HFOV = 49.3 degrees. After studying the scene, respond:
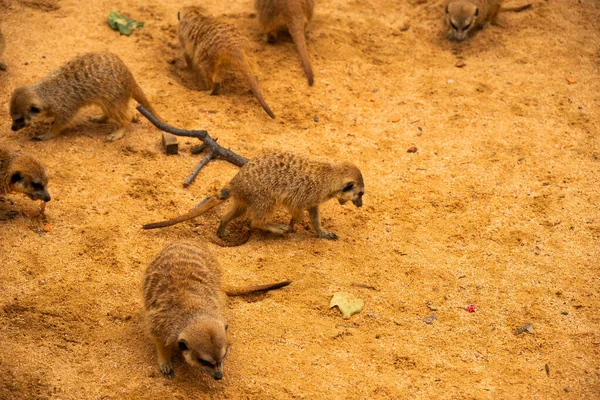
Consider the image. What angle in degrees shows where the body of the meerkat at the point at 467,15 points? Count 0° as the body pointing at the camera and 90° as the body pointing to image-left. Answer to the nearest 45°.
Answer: approximately 45°

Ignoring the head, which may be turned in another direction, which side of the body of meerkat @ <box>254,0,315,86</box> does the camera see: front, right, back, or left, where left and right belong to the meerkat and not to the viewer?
back

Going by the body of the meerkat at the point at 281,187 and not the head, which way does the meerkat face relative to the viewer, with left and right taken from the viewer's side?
facing to the right of the viewer

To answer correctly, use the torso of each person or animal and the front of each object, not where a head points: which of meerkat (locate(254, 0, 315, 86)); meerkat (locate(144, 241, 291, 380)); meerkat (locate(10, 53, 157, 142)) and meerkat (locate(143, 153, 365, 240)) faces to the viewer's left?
meerkat (locate(10, 53, 157, 142))

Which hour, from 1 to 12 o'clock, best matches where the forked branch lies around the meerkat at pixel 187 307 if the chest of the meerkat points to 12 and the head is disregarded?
The forked branch is roughly at 6 o'clock from the meerkat.

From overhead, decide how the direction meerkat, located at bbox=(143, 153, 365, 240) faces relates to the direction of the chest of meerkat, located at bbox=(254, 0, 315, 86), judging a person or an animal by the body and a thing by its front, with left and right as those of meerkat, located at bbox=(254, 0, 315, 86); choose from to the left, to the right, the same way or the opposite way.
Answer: to the right

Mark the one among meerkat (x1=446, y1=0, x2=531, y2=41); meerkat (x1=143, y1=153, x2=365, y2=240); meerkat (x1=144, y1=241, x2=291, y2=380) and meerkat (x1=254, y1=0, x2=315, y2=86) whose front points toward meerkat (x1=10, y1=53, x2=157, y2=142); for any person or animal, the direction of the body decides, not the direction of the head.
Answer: meerkat (x1=446, y1=0, x2=531, y2=41)

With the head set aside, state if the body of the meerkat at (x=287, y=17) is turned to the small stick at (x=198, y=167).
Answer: no

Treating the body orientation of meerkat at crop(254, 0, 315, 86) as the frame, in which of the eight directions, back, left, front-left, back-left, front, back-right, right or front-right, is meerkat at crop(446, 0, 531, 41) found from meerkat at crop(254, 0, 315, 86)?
right

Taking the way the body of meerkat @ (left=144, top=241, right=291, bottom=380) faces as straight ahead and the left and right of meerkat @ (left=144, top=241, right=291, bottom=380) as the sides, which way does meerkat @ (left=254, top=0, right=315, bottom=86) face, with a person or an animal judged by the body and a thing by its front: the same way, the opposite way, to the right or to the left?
the opposite way

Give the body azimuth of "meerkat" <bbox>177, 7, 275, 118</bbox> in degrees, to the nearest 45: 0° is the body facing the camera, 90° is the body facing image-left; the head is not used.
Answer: approximately 135°

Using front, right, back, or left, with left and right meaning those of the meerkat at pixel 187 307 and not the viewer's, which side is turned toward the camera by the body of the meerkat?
front

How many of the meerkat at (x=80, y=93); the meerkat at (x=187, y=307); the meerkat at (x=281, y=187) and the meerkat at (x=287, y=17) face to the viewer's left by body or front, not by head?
1

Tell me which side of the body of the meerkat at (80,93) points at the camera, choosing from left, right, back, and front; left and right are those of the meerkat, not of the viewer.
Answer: left

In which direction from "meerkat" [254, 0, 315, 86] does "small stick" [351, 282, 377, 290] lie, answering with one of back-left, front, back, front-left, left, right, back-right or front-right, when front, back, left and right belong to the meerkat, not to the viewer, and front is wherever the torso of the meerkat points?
back

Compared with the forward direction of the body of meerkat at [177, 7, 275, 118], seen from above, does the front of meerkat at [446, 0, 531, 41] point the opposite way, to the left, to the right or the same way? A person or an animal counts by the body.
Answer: to the left

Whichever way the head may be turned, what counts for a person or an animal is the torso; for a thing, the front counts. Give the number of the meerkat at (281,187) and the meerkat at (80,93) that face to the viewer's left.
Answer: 1

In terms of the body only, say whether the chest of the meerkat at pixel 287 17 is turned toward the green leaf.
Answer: no
